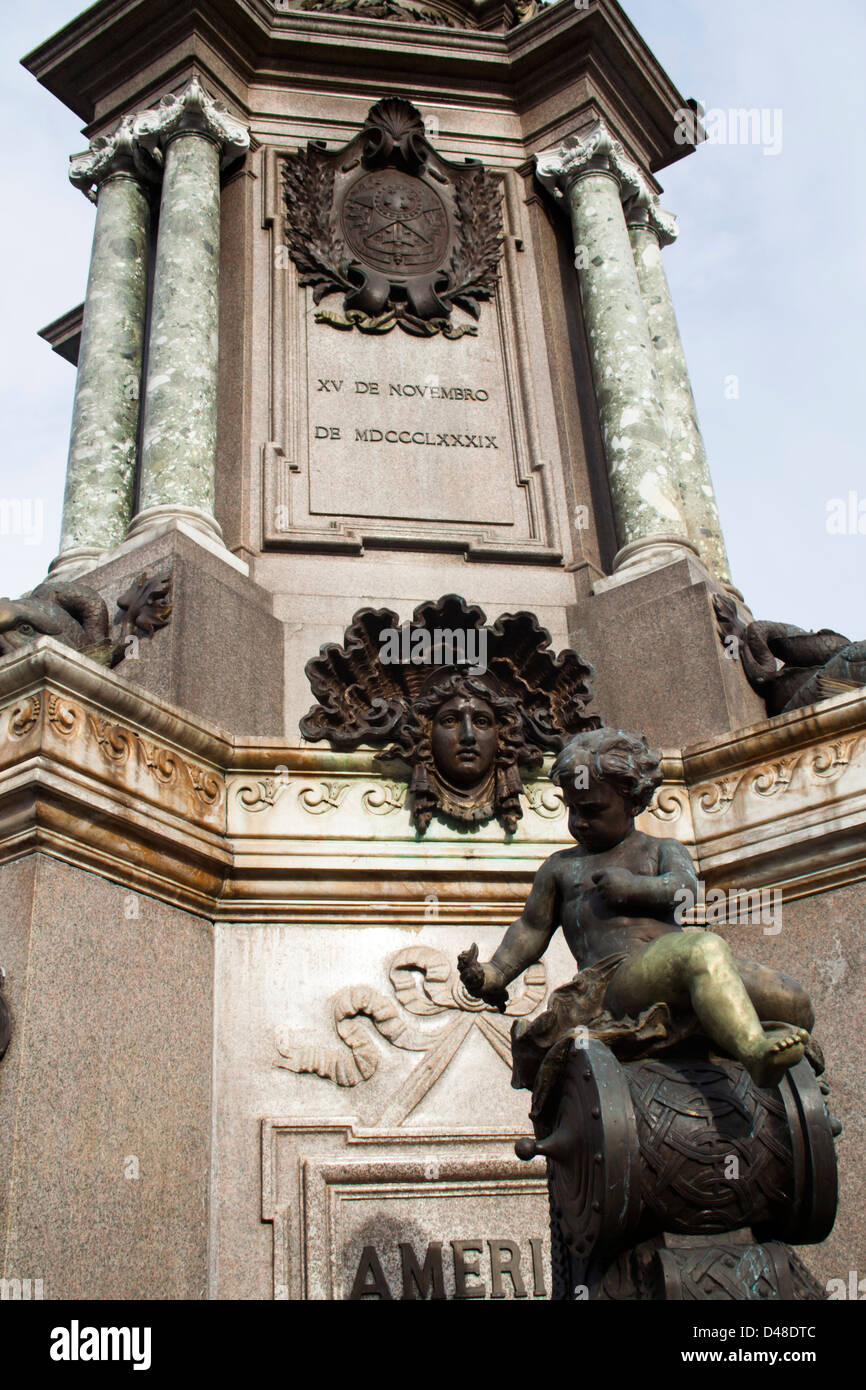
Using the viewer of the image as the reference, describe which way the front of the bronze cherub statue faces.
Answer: facing the viewer
